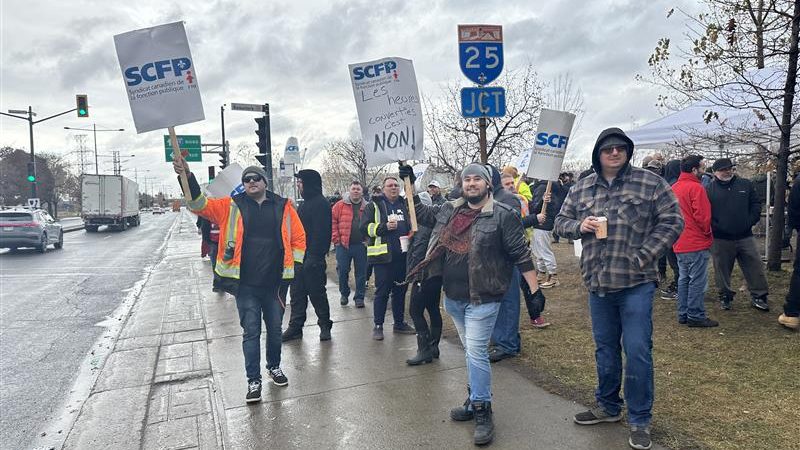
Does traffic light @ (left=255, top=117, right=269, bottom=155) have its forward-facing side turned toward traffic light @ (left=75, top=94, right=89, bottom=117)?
no

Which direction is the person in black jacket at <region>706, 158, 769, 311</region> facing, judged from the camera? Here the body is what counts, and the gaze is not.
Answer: toward the camera

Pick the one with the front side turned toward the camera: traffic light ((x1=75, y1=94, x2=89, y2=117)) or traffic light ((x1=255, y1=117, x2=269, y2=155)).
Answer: traffic light ((x1=75, y1=94, x2=89, y2=117))

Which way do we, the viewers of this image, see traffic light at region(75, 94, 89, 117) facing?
facing the viewer

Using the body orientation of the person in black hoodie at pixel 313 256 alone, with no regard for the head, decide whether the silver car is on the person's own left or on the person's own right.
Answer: on the person's own right

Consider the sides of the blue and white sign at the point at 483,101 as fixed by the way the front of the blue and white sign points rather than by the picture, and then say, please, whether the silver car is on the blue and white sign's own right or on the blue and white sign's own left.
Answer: on the blue and white sign's own right

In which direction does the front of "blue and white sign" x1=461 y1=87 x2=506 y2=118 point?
toward the camera

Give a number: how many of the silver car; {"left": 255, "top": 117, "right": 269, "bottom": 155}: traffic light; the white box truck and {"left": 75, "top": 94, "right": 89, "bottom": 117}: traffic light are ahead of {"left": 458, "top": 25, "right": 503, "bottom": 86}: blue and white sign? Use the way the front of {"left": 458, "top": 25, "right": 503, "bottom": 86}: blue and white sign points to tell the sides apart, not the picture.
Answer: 0
